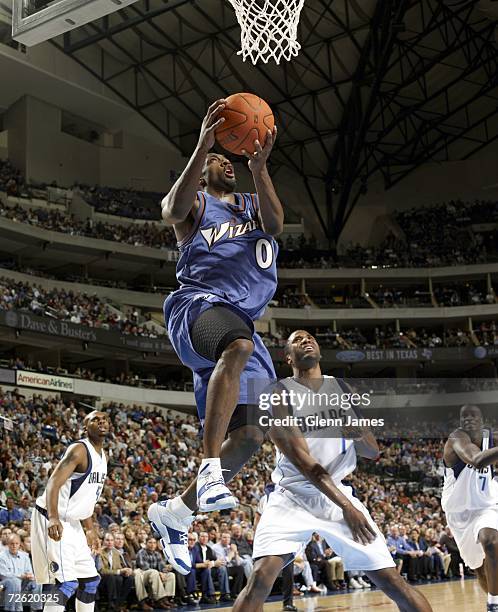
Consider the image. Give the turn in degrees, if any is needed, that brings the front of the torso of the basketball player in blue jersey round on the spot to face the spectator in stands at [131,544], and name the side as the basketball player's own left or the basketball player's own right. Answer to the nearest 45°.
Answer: approximately 135° to the basketball player's own left

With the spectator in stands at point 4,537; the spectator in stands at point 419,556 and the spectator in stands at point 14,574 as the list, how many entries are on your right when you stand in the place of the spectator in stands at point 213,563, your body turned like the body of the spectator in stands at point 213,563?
2

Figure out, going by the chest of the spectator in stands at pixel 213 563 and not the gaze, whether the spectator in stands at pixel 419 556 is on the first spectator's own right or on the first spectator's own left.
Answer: on the first spectator's own left

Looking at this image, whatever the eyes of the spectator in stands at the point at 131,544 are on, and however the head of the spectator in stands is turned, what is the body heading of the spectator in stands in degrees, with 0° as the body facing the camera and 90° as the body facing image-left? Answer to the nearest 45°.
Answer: approximately 315°

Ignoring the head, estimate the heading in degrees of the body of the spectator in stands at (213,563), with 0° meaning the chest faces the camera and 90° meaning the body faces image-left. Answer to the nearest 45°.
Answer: approximately 315°

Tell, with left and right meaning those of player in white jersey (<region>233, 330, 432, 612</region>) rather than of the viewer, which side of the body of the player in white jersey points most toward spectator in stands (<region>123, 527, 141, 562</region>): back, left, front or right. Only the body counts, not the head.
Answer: back

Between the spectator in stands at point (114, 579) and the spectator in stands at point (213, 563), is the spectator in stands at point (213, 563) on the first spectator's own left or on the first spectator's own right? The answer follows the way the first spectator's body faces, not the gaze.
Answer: on the first spectator's own left

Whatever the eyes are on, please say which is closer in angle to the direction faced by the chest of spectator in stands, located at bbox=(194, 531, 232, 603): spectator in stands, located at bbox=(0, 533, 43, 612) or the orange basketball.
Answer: the orange basketball
